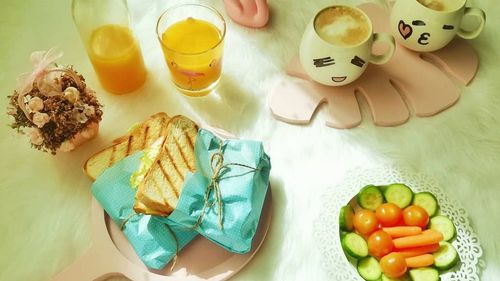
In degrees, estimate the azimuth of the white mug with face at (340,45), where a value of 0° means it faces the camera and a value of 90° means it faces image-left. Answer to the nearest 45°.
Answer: approximately 0°

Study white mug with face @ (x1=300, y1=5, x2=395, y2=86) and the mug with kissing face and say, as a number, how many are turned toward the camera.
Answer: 2

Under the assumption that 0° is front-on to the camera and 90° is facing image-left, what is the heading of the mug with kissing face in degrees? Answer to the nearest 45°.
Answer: approximately 0°

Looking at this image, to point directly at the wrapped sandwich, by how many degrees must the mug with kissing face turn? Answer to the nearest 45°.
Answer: approximately 45° to its right
